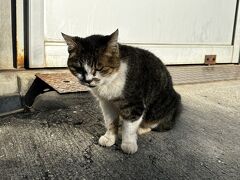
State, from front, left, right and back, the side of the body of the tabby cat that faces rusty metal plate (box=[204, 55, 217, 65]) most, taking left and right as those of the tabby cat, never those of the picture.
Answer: back

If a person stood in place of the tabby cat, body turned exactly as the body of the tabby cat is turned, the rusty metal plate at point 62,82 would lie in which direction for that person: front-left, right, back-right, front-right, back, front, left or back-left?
right

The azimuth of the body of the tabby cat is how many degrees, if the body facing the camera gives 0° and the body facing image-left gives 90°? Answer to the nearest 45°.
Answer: approximately 45°
